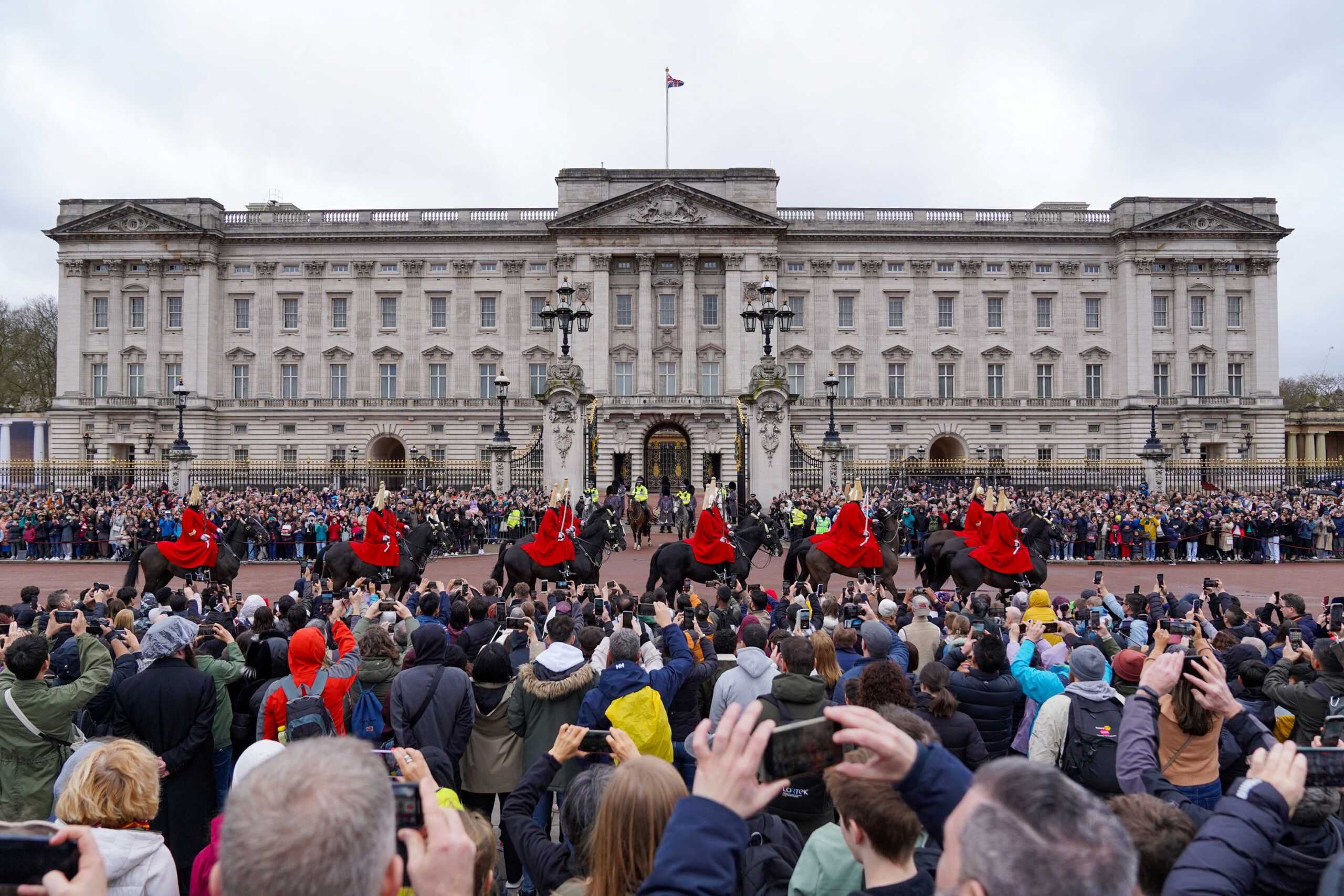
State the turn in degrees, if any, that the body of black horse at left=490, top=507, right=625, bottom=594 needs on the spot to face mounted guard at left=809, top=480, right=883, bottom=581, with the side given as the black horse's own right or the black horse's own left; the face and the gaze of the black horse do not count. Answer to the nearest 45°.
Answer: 0° — it already faces them

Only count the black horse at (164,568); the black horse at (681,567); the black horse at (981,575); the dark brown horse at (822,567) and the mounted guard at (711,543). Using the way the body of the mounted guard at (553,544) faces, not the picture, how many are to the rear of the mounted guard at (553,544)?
1

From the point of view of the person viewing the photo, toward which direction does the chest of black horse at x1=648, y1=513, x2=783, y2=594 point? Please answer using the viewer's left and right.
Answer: facing to the right of the viewer

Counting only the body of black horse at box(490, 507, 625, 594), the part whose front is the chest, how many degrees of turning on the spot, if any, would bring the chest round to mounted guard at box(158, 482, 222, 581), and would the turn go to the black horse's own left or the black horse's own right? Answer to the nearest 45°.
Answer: approximately 180°

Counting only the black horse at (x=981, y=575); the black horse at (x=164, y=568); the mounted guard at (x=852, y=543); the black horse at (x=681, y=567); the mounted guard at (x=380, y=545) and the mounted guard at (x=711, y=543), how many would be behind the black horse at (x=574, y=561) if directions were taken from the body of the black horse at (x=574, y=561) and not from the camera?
2

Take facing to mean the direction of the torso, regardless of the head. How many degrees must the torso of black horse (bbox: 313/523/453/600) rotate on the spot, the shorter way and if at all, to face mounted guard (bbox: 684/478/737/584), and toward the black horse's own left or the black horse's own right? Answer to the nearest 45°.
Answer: approximately 45° to the black horse's own right

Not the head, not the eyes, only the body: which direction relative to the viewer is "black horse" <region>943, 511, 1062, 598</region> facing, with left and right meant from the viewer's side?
facing to the right of the viewer

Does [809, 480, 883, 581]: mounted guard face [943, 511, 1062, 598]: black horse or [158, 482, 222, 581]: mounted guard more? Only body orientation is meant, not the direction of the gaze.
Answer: the black horse

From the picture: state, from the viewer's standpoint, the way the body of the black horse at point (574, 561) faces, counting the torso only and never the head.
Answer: to the viewer's right

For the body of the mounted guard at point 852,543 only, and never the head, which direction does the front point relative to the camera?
to the viewer's right

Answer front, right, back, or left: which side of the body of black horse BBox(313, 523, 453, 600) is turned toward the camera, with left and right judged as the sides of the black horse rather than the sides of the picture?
right

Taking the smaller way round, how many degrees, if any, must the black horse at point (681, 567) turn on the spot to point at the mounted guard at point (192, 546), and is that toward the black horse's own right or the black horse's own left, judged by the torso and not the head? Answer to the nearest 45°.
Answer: approximately 180°

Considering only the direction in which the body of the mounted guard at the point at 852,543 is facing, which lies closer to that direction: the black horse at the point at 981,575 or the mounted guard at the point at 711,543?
the black horse

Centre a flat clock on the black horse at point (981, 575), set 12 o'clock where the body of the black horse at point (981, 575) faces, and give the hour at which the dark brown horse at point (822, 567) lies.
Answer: the dark brown horse at point (822, 567) is roughly at 6 o'clock from the black horse at point (981, 575).
